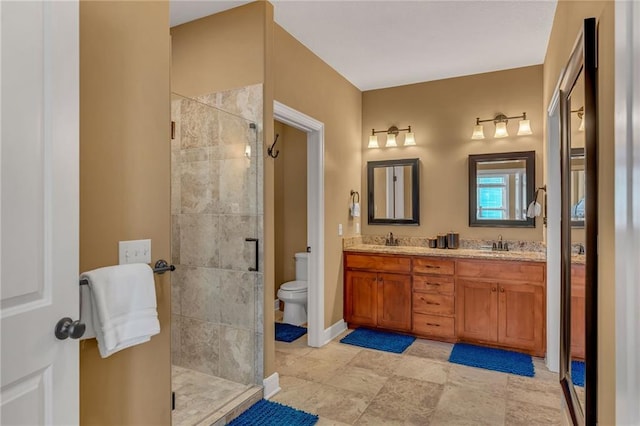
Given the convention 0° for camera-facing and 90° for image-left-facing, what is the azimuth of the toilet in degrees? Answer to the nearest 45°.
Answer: approximately 45°

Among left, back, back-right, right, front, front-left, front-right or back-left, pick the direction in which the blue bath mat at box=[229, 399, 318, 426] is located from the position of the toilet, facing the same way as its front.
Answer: front-left

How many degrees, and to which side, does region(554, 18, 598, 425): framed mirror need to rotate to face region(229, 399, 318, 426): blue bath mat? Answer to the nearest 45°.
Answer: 0° — it already faces it

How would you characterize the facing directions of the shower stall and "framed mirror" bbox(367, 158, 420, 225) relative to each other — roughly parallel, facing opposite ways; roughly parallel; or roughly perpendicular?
roughly perpendicular

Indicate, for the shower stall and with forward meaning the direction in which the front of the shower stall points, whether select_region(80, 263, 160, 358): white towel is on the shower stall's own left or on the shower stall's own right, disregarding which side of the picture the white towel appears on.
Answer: on the shower stall's own right

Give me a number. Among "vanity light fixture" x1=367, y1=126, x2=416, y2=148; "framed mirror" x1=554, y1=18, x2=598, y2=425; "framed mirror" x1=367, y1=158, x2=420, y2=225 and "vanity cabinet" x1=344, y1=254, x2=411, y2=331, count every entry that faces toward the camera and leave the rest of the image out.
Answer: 3

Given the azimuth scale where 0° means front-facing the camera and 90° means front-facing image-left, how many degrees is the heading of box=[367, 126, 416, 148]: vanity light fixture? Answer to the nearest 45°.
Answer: approximately 0°

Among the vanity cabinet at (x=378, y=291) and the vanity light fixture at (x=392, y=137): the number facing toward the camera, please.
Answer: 2

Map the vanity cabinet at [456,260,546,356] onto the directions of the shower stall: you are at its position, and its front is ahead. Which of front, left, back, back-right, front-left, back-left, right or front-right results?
front-left

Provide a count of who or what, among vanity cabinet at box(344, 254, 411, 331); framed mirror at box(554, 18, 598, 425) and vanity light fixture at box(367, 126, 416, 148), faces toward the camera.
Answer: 2
